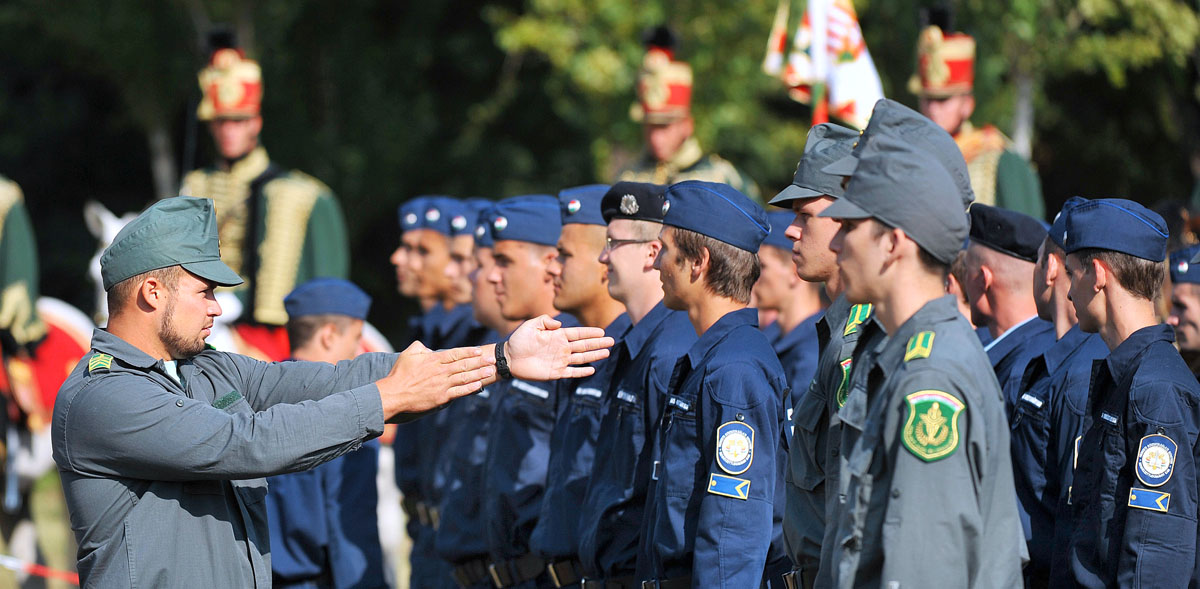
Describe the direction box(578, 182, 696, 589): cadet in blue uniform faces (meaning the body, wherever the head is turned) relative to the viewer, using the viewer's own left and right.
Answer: facing to the left of the viewer

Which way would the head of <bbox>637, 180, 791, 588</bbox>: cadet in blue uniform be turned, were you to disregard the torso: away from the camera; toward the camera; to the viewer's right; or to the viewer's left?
to the viewer's left

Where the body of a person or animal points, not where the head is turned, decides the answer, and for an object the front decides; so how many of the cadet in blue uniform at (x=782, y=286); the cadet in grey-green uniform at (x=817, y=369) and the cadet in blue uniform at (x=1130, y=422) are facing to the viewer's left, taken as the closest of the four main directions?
3

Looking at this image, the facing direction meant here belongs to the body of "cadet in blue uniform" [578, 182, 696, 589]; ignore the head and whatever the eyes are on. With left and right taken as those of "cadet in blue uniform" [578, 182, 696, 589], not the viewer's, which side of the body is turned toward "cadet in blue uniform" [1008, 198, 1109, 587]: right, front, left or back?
back

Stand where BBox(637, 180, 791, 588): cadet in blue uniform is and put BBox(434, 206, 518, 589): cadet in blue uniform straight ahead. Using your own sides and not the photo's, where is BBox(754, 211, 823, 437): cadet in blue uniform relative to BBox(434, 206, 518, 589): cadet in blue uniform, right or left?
right

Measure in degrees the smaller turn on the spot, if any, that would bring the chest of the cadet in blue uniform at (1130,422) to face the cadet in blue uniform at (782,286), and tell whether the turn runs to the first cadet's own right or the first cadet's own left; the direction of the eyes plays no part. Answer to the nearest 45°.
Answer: approximately 45° to the first cadet's own right

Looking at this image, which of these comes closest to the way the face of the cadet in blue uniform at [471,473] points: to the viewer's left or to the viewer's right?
to the viewer's left

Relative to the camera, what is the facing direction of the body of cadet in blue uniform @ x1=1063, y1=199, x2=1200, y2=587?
to the viewer's left

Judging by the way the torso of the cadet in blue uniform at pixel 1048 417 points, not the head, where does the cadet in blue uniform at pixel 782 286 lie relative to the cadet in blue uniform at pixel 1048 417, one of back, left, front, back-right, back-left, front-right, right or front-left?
front-right

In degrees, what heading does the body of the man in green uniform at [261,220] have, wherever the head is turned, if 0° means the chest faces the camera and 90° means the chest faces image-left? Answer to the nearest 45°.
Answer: approximately 45°

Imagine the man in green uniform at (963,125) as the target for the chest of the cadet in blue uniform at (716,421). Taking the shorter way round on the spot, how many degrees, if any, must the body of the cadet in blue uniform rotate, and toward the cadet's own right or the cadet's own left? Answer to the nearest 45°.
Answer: approximately 90° to the cadet's own right

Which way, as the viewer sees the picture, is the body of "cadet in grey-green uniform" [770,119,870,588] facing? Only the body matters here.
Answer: to the viewer's left

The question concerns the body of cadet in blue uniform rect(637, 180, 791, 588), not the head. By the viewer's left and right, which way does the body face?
facing to the left of the viewer
